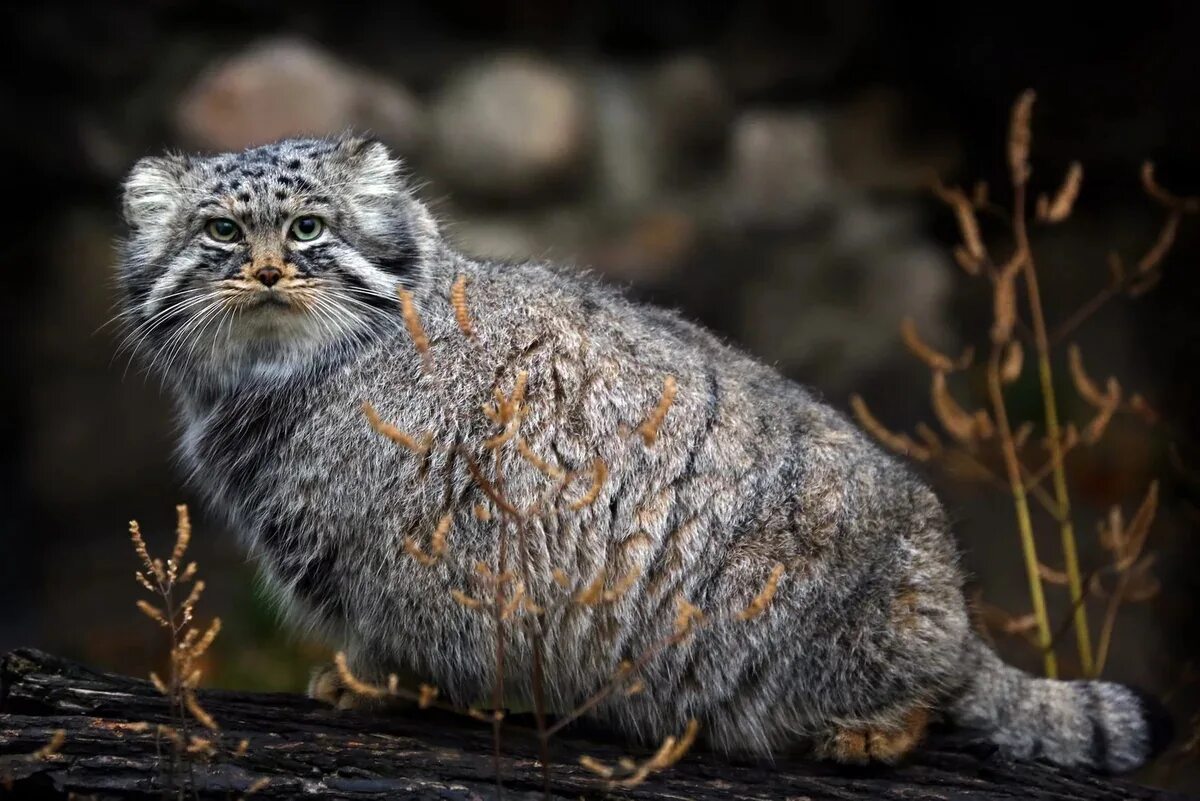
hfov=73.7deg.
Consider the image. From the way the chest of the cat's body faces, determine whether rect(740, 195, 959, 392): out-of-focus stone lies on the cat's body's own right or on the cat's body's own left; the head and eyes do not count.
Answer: on the cat's body's own right

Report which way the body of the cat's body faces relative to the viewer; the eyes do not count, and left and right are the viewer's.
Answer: facing to the left of the viewer
